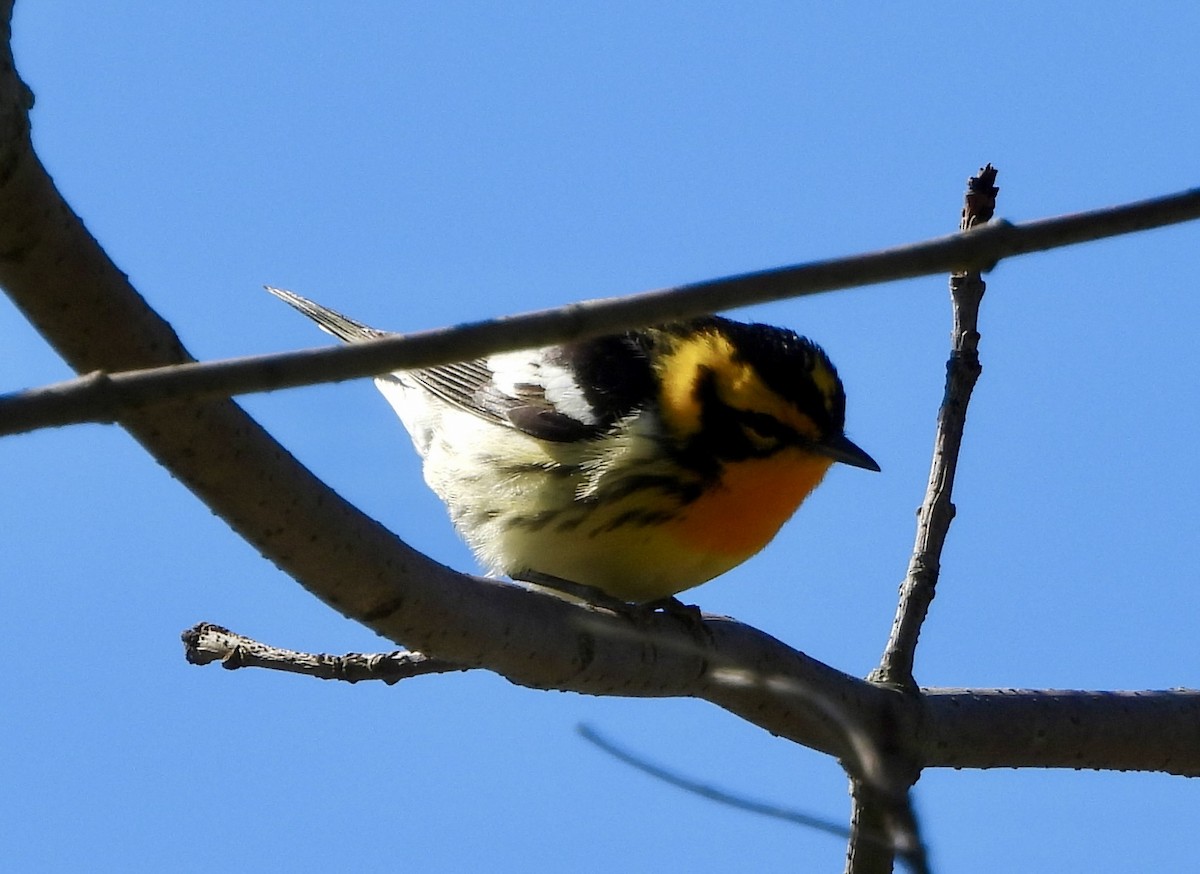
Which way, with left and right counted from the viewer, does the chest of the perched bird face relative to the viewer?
facing to the right of the viewer

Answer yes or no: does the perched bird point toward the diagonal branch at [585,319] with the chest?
no

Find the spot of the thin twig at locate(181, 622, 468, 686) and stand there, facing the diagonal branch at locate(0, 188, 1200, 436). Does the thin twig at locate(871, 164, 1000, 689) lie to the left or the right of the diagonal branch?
left

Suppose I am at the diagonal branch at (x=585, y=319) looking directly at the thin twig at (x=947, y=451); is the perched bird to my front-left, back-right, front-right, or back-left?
front-left
